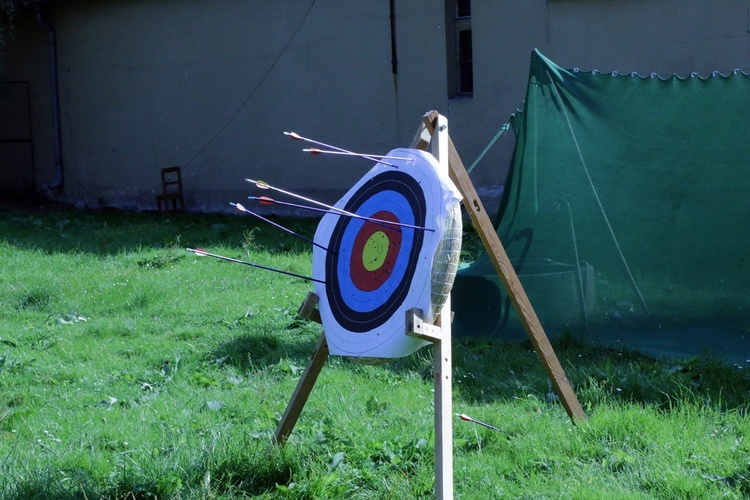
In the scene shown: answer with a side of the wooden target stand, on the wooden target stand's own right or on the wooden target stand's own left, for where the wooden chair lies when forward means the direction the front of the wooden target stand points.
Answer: on the wooden target stand's own right

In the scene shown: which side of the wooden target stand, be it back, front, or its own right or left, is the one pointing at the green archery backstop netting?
back

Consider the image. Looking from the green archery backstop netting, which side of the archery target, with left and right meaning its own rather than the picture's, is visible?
back

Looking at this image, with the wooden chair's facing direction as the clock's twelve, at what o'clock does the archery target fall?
The archery target is roughly at 12 o'clock from the wooden chair.

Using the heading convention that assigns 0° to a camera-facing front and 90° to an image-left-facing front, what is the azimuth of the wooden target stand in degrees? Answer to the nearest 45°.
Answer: approximately 45°

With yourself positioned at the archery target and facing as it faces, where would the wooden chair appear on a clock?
The wooden chair is roughly at 4 o'clock from the archery target.
